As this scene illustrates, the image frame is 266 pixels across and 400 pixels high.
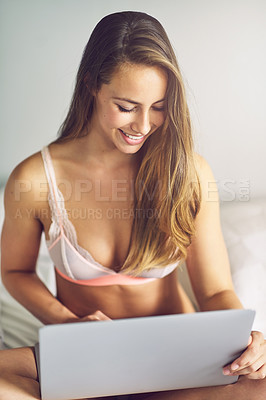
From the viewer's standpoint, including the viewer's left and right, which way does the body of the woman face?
facing the viewer

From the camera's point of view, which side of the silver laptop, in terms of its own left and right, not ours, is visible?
back
